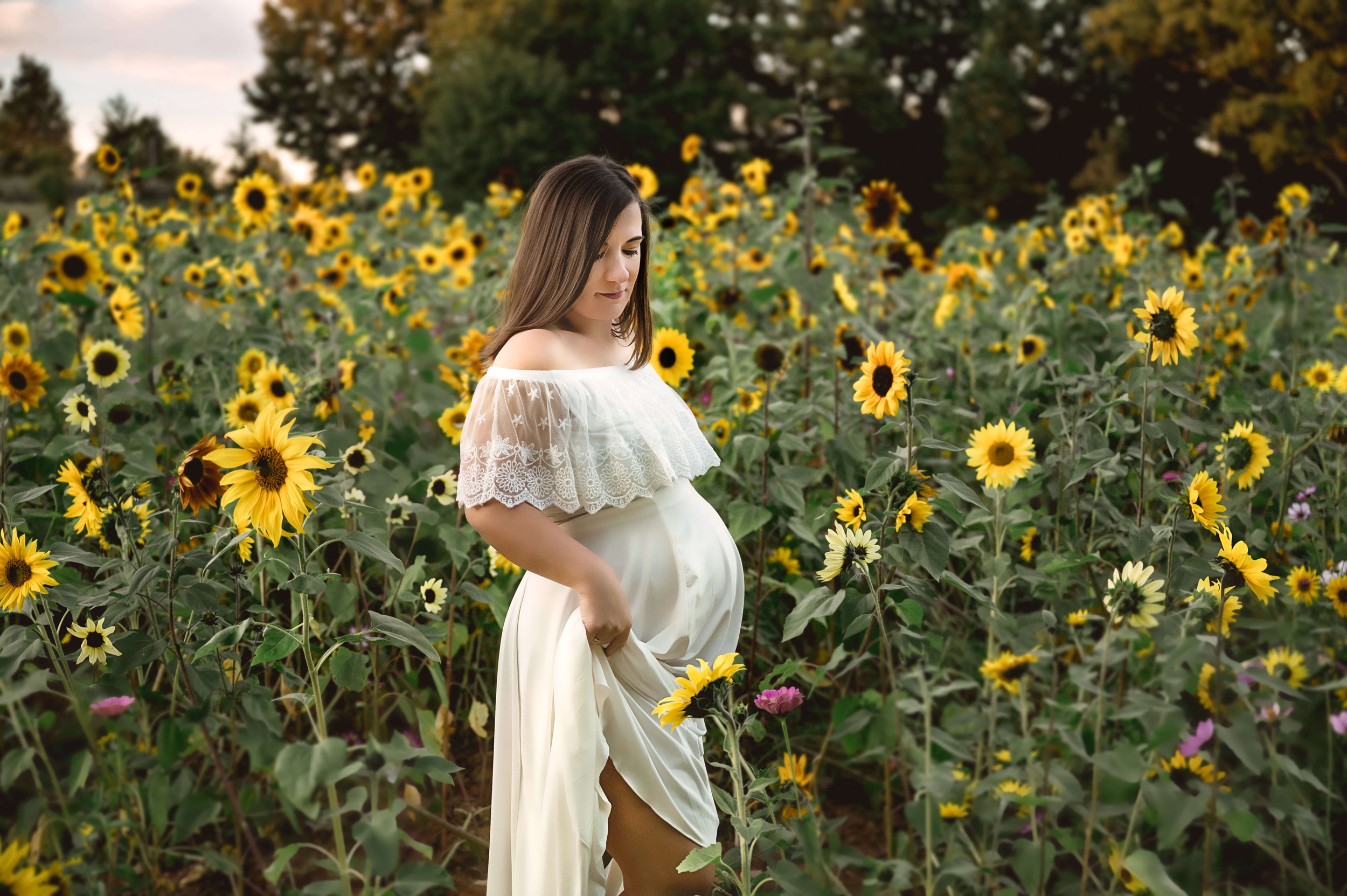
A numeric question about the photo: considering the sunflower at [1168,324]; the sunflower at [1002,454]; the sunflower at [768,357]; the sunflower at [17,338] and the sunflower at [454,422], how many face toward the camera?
4

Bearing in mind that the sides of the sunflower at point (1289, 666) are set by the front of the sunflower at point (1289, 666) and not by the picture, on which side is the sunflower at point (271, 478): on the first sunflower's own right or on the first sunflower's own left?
on the first sunflower's own right

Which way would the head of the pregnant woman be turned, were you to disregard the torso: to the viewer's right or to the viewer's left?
to the viewer's right

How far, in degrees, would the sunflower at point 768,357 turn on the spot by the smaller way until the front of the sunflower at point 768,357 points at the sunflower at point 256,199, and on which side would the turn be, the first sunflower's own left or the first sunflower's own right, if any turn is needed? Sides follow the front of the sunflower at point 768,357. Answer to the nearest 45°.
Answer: approximately 135° to the first sunflower's own right

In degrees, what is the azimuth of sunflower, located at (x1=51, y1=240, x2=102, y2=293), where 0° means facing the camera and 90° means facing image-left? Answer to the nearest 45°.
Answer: approximately 0°

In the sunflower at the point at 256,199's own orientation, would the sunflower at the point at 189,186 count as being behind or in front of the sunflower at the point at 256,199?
behind

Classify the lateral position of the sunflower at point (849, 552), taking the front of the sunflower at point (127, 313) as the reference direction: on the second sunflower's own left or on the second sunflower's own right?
on the second sunflower's own left

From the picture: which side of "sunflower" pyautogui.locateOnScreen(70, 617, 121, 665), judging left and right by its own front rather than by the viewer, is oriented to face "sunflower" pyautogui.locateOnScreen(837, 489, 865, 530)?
left

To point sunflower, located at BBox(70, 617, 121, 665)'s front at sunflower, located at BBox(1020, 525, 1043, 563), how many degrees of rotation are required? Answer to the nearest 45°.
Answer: approximately 90° to its left

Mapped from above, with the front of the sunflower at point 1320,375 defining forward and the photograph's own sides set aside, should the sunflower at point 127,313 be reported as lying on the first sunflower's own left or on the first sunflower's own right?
on the first sunflower's own right
